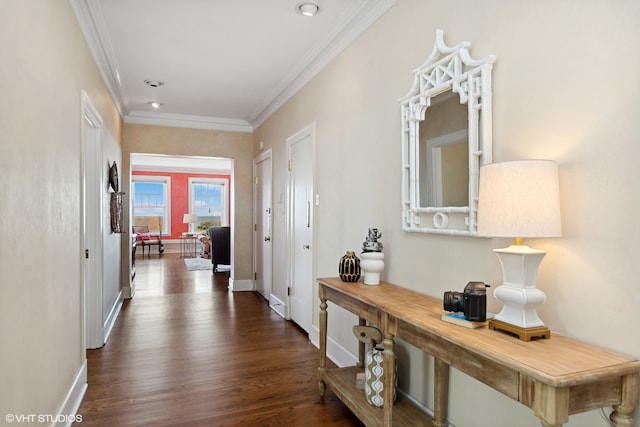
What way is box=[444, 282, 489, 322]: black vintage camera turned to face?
to the viewer's left

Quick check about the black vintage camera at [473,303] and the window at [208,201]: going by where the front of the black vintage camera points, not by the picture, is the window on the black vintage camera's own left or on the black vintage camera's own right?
on the black vintage camera's own right

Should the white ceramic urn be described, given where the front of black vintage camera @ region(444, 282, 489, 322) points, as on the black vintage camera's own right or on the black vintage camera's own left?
on the black vintage camera's own right

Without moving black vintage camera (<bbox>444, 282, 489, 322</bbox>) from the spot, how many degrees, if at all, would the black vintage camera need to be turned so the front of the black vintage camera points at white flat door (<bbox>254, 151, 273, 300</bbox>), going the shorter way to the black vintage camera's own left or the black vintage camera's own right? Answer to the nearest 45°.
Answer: approximately 45° to the black vintage camera's own right

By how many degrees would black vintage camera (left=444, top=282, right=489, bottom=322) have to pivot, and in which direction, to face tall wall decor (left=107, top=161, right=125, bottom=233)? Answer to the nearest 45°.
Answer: approximately 45° to its right

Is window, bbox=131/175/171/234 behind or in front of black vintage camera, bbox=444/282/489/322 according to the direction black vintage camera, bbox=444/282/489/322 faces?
in front

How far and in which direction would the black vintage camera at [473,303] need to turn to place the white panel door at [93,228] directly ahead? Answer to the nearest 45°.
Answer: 0° — it already faces it

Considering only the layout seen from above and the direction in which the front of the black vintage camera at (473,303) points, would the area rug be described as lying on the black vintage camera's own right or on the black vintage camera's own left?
on the black vintage camera's own right

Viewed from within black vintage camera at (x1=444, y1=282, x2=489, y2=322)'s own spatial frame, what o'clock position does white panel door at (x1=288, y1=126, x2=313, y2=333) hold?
The white panel door is roughly at 2 o'clock from the black vintage camera.

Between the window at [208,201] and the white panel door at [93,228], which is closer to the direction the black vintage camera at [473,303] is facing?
the white panel door
